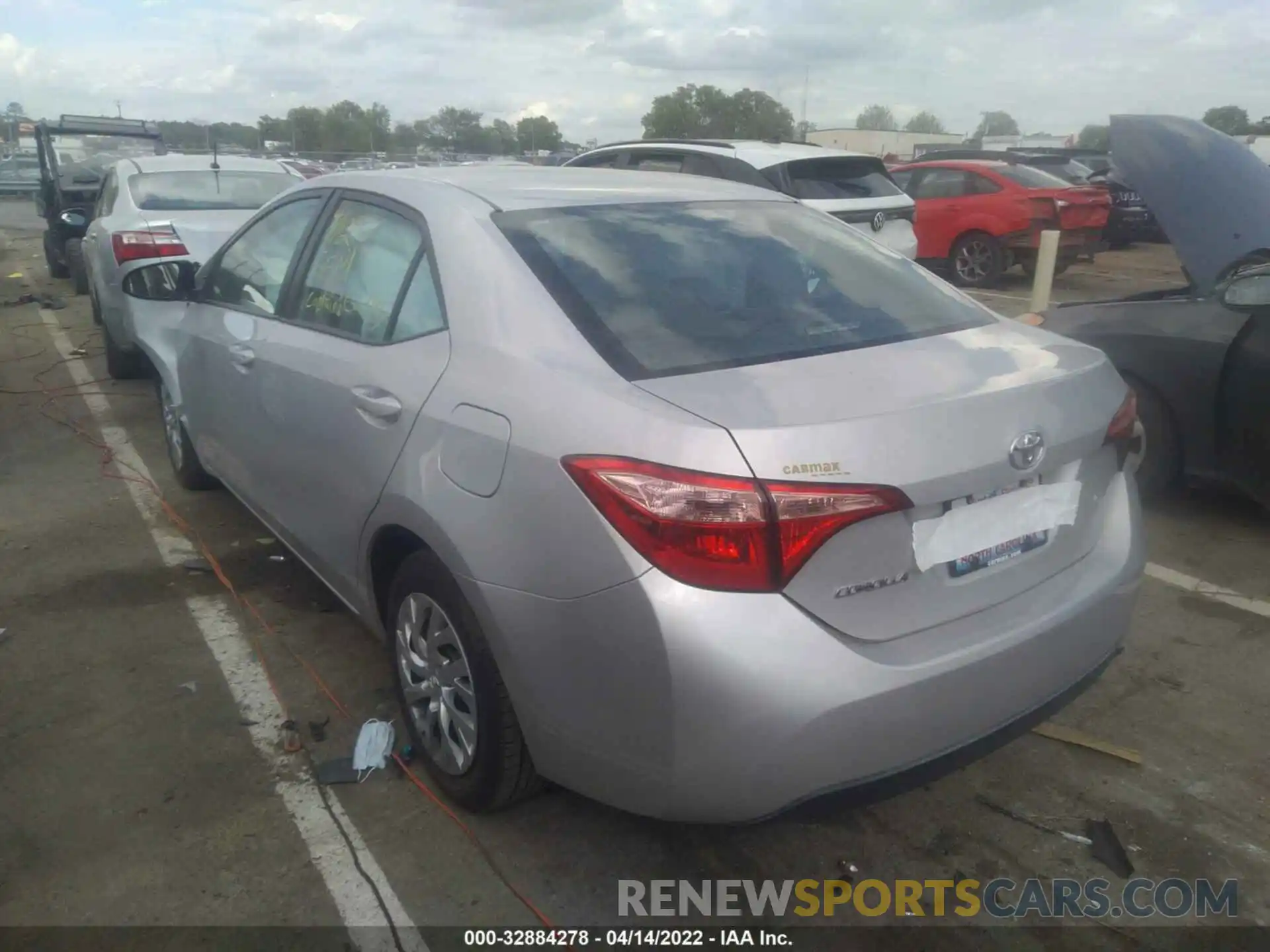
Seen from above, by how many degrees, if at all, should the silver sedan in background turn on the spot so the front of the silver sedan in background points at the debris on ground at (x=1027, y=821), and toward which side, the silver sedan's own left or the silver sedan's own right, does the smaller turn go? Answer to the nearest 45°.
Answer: approximately 180°

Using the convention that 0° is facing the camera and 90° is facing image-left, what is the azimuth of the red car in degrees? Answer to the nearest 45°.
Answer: approximately 135°

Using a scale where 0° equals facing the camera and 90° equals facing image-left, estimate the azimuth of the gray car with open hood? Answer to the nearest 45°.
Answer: approximately 135°

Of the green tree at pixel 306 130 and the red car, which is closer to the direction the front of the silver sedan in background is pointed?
the green tree

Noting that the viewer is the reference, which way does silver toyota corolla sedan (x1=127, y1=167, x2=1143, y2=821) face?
facing away from the viewer and to the left of the viewer

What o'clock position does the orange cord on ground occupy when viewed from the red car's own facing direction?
The orange cord on ground is roughly at 8 o'clock from the red car.

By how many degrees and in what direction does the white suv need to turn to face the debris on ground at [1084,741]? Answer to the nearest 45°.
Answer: approximately 135° to its left

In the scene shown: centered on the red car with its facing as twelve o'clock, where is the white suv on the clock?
The white suv is roughly at 8 o'clock from the red car.

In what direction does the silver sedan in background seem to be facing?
away from the camera

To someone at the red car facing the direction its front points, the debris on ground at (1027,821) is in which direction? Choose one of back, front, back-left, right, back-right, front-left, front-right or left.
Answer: back-left

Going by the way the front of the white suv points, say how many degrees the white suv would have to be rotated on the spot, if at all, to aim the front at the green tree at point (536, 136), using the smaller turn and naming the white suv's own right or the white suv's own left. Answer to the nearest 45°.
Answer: approximately 45° to the white suv's own right
